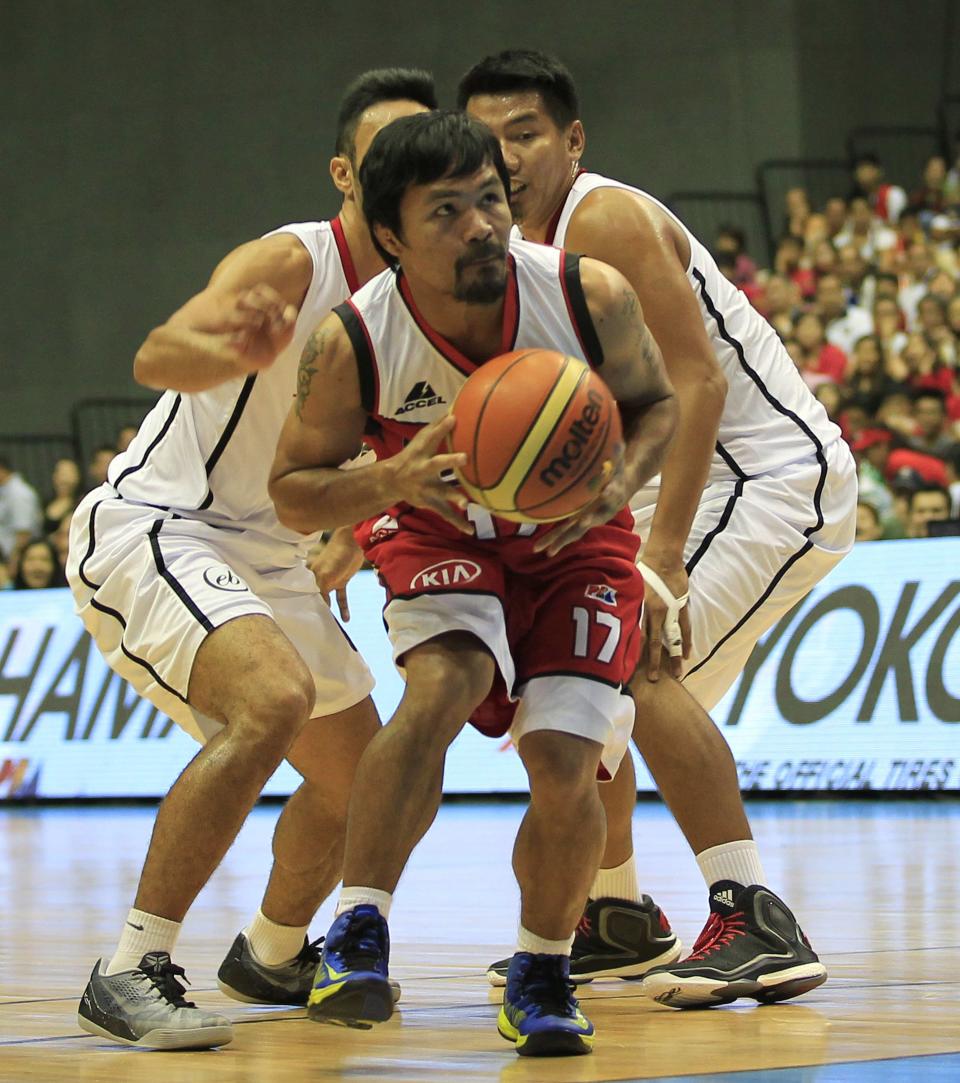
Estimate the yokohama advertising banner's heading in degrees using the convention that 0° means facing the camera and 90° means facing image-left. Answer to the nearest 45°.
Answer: approximately 0°

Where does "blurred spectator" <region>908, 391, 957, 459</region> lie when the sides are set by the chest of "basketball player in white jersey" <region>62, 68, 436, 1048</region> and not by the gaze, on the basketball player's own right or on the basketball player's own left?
on the basketball player's own left

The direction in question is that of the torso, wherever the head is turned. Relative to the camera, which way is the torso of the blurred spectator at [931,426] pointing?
toward the camera

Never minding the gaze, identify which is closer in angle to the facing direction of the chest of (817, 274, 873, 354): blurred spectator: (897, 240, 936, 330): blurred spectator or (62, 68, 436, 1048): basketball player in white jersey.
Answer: the basketball player in white jersey

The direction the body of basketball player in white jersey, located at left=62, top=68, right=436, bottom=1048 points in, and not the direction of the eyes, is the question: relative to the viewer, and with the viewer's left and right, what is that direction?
facing the viewer and to the right of the viewer

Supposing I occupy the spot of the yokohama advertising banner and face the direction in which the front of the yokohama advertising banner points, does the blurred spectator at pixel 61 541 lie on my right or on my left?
on my right

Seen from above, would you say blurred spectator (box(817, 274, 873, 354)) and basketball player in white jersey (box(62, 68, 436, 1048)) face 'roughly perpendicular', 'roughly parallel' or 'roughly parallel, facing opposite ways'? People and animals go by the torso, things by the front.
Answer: roughly perpendicular

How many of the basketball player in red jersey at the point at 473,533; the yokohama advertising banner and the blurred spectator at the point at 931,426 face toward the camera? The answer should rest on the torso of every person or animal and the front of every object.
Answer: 3

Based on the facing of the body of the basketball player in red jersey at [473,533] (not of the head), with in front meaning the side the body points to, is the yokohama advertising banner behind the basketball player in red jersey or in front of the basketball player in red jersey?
behind

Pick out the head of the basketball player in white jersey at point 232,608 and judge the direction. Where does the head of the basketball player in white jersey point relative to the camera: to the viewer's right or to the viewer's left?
to the viewer's right

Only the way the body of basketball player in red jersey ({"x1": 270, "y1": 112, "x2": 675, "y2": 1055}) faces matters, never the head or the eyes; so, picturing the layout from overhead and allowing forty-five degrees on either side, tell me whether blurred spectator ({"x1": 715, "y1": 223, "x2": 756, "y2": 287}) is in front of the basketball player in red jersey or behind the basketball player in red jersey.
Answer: behind

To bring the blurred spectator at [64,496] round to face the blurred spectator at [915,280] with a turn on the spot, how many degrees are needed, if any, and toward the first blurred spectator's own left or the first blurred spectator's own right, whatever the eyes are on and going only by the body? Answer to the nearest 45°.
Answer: approximately 90° to the first blurred spectator's own left

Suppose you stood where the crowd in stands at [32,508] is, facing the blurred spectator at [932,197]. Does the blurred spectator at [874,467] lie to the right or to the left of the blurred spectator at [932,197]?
right

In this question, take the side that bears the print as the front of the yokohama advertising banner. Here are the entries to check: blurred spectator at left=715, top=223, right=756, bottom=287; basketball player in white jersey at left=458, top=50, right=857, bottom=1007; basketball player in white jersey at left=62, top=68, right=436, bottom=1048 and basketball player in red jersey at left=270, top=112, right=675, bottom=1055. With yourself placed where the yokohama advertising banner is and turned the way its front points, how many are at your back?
1
